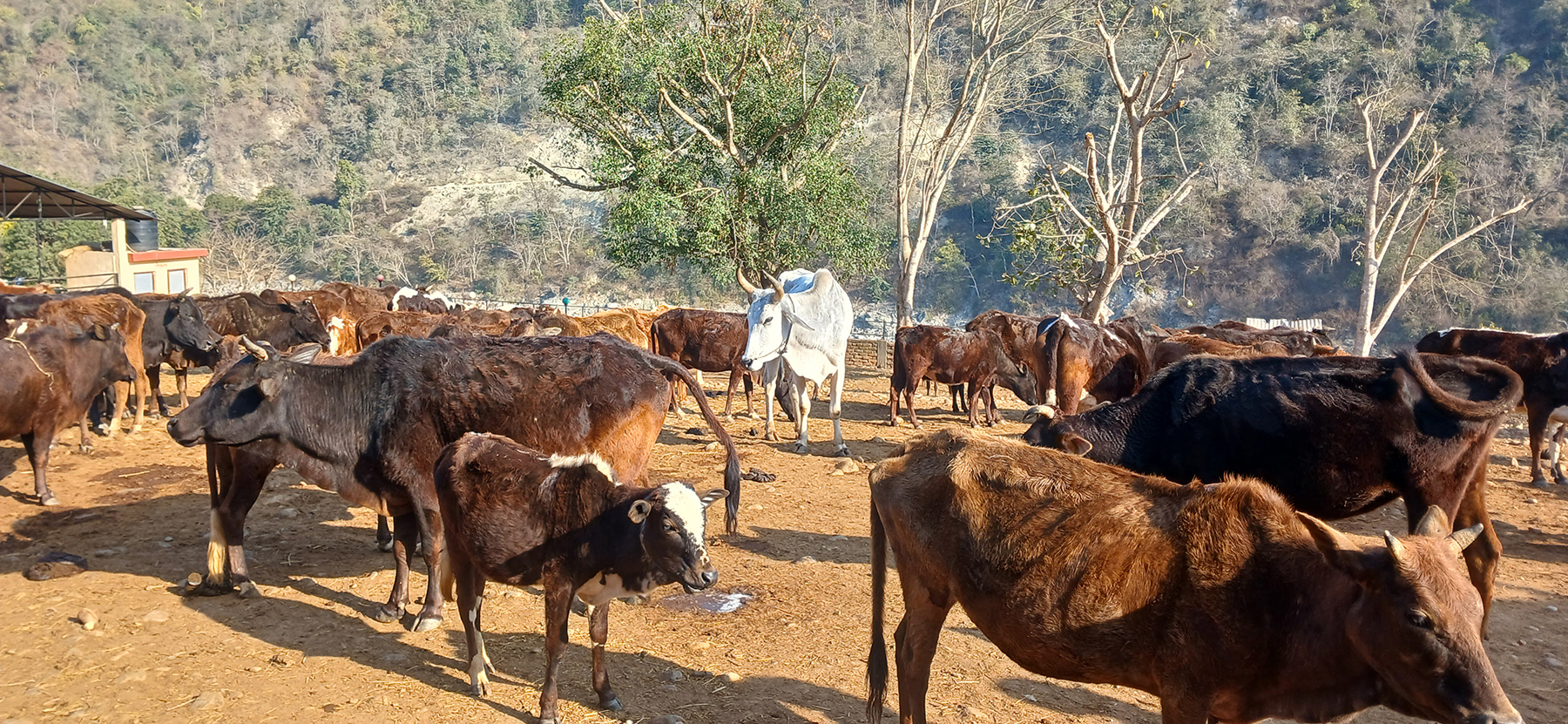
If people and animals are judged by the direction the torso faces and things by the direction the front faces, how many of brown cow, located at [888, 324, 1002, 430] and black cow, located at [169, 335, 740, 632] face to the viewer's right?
1

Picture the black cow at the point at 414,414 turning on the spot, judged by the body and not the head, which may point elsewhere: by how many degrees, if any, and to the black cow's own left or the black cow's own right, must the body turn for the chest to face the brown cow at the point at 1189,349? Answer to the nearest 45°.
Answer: approximately 180°

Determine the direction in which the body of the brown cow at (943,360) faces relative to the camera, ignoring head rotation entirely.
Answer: to the viewer's right

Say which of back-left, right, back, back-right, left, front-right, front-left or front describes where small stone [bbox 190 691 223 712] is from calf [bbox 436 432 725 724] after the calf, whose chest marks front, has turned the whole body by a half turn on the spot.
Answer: front-left

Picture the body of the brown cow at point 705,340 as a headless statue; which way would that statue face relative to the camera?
to the viewer's right

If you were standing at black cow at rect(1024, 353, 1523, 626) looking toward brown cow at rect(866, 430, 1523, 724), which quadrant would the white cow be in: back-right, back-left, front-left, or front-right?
back-right

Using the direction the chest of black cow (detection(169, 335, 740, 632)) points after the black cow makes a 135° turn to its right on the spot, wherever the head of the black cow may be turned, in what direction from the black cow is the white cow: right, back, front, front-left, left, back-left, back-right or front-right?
front

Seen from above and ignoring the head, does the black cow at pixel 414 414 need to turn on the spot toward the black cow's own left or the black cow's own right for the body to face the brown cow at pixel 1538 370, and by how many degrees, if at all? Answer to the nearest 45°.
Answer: approximately 180°
